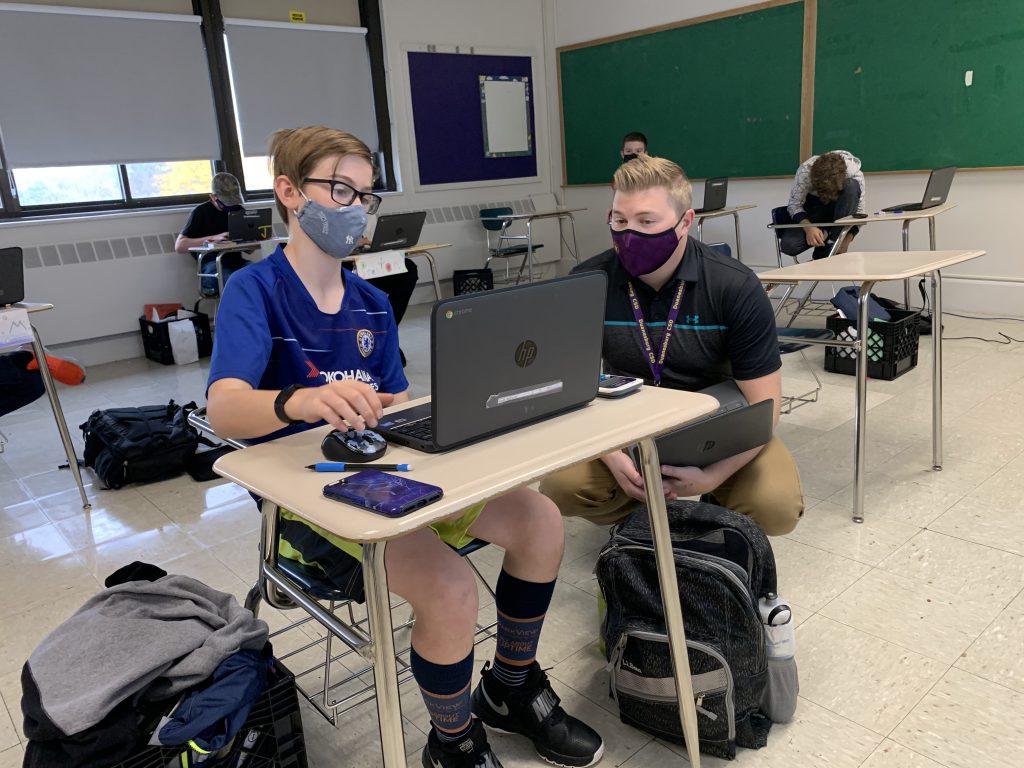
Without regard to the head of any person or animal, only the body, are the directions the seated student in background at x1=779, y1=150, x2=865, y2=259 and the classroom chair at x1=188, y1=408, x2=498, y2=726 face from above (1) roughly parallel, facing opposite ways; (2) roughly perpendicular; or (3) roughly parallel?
roughly perpendicular

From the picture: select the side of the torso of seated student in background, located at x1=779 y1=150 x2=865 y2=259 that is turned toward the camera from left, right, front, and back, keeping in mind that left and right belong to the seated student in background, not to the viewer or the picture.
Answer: front

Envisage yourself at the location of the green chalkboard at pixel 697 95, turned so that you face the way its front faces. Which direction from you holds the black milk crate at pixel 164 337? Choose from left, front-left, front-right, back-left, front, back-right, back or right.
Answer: front

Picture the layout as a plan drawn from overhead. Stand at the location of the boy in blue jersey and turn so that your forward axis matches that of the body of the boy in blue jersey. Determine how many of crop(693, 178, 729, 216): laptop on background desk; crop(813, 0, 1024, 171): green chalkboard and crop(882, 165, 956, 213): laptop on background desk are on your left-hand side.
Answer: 3

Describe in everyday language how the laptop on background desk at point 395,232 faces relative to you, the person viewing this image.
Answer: facing away from the viewer and to the left of the viewer

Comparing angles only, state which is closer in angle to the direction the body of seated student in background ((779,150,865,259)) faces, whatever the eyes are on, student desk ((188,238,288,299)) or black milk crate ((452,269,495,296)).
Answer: the student desk

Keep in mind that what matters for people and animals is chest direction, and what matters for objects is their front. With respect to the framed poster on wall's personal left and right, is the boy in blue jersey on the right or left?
on its right

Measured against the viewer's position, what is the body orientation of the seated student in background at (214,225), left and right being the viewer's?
facing the viewer and to the right of the viewer

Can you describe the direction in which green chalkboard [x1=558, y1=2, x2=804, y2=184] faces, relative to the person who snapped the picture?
facing the viewer and to the left of the viewer

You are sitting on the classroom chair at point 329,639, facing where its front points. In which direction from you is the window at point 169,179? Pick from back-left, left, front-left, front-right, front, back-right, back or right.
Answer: back-left

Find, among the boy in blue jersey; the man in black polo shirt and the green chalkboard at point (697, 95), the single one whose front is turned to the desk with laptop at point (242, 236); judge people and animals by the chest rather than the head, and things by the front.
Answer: the green chalkboard

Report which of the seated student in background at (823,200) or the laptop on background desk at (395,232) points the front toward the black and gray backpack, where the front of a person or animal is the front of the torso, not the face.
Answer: the seated student in background

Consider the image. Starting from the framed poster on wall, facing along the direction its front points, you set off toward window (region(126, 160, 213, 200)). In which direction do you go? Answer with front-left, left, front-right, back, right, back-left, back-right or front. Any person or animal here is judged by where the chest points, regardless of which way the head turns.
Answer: right

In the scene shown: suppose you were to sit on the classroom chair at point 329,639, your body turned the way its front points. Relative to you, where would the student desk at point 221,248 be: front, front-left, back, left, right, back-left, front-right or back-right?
back-left
